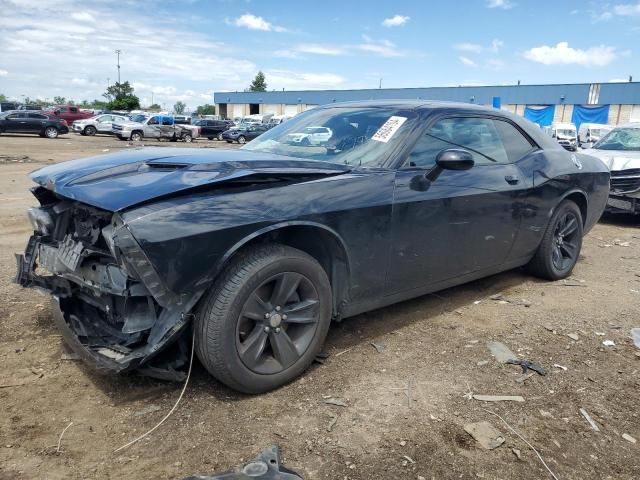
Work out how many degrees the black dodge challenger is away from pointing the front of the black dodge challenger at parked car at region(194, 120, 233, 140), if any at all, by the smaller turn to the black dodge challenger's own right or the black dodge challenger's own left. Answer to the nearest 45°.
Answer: approximately 135° to the black dodge challenger's own right

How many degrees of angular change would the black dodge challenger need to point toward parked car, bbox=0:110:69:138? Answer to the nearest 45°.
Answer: approximately 90° to its right

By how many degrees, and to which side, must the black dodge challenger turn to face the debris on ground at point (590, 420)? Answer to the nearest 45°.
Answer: approximately 135° to its left

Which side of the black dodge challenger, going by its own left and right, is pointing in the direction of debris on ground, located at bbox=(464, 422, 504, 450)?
left

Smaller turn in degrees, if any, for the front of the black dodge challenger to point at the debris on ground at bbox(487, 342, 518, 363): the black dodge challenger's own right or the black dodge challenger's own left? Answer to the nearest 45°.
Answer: approximately 135° to the black dodge challenger's own left

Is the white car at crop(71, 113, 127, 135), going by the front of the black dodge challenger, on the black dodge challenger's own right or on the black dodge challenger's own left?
on the black dodge challenger's own right

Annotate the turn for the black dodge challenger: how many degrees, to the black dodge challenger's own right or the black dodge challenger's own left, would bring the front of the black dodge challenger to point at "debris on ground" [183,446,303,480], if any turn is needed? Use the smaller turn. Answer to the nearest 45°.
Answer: approximately 45° to the black dodge challenger's own left

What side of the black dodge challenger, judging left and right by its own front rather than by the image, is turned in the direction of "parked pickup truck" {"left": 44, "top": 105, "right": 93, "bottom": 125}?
right

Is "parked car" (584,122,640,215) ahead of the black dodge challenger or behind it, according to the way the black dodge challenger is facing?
behind

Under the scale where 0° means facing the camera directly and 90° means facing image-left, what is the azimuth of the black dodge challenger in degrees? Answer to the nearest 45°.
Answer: approximately 45°
